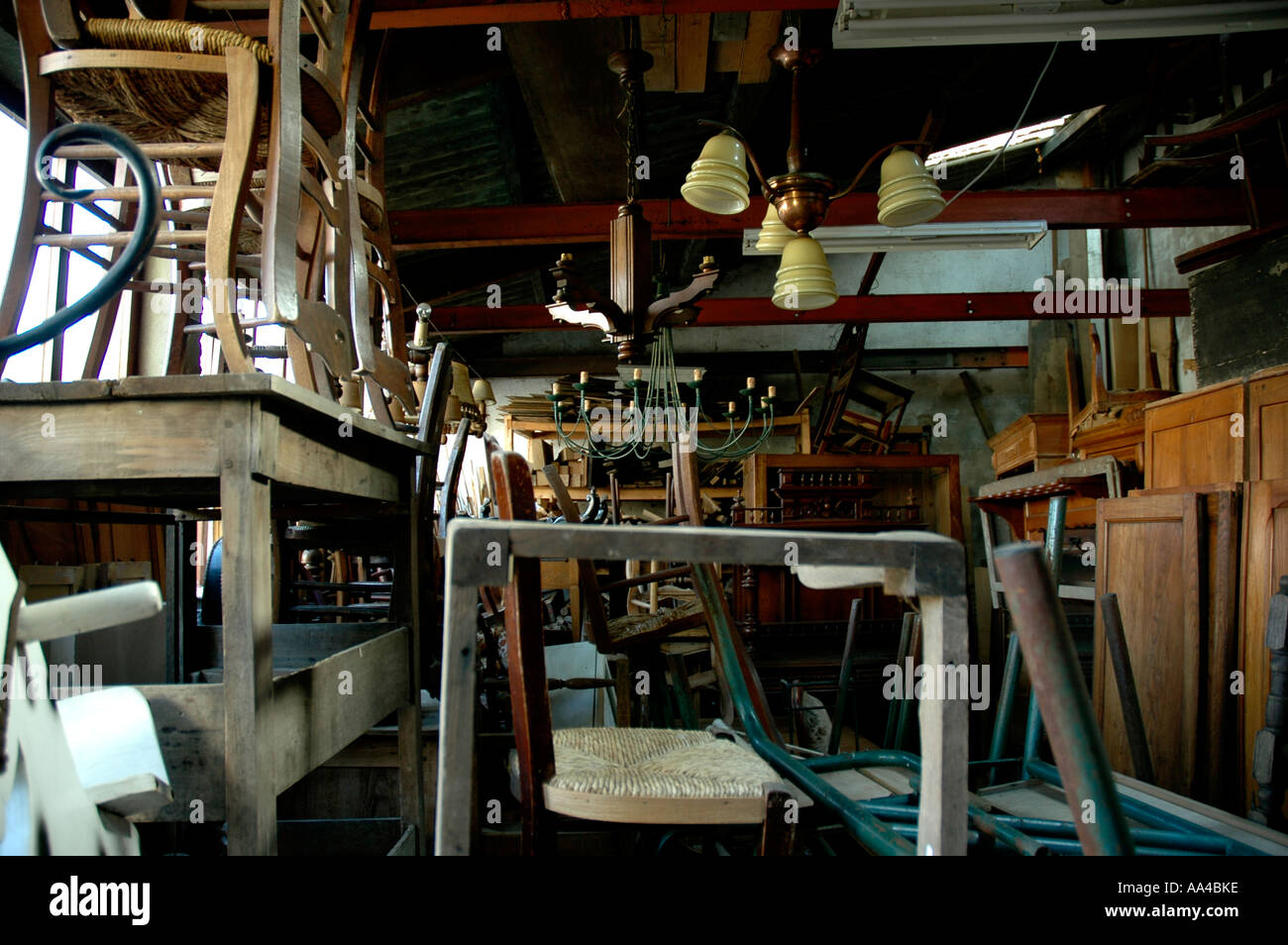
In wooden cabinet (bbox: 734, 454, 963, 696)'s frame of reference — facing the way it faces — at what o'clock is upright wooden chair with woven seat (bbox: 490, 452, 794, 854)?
The upright wooden chair with woven seat is roughly at 12 o'clock from the wooden cabinet.

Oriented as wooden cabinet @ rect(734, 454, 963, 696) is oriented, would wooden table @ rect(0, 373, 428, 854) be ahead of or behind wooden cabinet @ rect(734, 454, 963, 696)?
ahead

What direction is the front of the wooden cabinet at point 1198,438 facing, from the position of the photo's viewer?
facing the viewer and to the left of the viewer

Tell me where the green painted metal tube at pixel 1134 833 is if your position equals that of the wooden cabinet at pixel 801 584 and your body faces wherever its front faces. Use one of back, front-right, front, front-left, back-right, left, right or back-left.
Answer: front

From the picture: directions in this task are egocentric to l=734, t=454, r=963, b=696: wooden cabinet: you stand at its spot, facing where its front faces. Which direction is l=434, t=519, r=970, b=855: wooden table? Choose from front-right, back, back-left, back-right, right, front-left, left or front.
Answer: front

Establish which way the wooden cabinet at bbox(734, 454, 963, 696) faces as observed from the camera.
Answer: facing the viewer

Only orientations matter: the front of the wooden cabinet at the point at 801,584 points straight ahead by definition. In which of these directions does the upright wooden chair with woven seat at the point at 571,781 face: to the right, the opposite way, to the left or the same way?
to the left

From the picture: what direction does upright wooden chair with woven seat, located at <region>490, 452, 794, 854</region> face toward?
to the viewer's right
